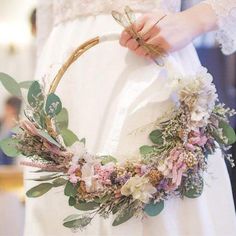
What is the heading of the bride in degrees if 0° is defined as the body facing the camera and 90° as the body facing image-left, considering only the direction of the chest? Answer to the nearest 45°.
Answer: approximately 0°
